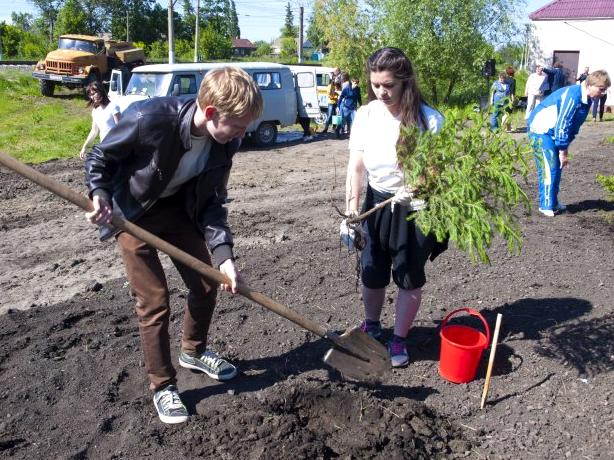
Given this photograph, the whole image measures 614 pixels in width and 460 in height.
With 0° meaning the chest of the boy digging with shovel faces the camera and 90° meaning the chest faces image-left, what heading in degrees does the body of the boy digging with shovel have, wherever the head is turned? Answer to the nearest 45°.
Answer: approximately 315°

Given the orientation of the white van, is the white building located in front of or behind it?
behind

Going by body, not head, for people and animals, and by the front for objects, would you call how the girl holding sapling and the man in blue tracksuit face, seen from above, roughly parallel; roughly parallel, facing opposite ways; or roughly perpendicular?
roughly perpendicular

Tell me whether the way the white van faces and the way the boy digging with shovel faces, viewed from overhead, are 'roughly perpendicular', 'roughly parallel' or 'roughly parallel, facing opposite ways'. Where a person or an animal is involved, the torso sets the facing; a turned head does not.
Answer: roughly perpendicular

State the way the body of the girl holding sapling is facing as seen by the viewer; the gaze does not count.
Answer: toward the camera

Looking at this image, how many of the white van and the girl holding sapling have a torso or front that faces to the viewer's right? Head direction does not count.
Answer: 0

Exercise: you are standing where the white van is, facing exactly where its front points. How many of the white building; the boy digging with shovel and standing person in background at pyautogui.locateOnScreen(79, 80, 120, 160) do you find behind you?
1

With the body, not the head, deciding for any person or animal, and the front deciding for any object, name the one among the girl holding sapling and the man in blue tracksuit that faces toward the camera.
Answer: the girl holding sapling

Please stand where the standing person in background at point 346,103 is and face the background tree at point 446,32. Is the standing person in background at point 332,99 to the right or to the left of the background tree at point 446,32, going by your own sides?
left

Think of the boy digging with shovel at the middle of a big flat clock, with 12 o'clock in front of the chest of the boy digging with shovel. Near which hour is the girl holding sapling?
The girl holding sapling is roughly at 10 o'clock from the boy digging with shovel.

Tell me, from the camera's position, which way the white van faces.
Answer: facing the viewer and to the left of the viewer
